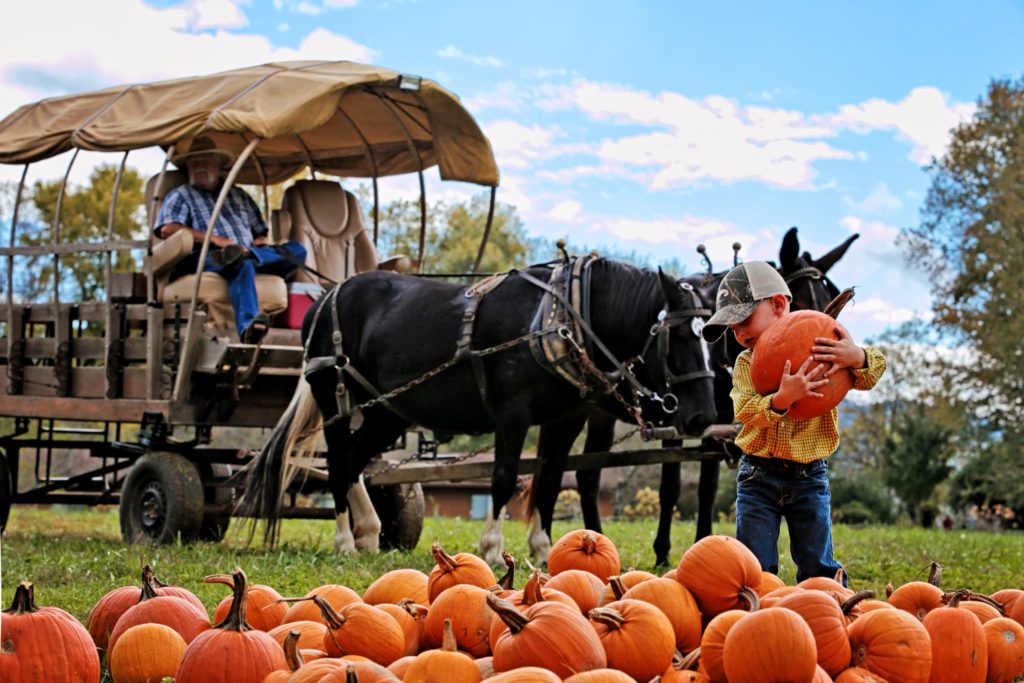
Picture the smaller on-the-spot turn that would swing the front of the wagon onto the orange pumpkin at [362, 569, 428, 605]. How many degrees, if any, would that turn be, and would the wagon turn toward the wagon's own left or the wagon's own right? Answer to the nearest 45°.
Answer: approximately 45° to the wagon's own right

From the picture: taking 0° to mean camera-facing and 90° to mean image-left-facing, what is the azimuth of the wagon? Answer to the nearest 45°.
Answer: approximately 315°

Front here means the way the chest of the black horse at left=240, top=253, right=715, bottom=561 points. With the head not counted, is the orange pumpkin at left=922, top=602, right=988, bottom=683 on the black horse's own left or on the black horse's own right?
on the black horse's own right

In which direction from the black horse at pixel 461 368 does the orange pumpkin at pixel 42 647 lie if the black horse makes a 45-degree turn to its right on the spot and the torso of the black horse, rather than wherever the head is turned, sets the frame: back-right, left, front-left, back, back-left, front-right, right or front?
front-right

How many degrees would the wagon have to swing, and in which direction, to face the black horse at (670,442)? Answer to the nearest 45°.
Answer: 0° — it already faces it

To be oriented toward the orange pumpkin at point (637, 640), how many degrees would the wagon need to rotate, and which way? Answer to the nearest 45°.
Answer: approximately 45° to its right

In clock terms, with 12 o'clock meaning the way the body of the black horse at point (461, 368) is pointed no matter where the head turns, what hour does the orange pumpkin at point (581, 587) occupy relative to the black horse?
The orange pumpkin is roughly at 3 o'clock from the black horse.

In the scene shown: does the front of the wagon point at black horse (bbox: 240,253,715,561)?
yes

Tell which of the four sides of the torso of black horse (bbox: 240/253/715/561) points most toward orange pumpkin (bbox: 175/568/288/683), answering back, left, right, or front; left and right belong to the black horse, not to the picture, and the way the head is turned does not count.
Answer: right

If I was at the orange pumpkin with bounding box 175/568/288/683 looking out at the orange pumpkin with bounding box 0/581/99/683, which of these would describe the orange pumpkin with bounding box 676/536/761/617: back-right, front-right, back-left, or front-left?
back-right

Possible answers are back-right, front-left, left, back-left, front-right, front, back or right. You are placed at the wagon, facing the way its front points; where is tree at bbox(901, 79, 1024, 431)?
left

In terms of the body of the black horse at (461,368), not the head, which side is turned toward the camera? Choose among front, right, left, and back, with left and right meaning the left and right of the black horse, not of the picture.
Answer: right

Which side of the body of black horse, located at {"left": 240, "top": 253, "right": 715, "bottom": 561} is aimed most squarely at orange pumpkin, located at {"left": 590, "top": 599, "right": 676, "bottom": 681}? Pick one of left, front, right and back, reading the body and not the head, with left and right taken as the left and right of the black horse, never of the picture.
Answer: right
